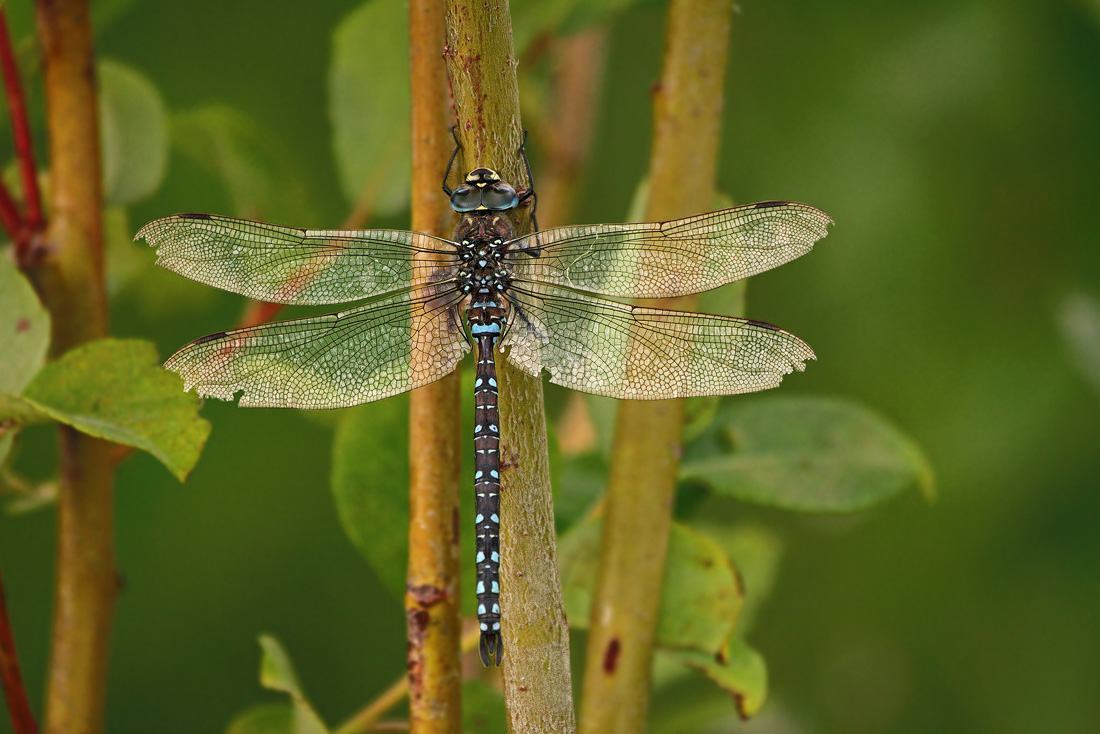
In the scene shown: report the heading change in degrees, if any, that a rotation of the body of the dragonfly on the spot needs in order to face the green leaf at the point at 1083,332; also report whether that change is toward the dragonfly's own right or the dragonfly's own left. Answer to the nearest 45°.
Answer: approximately 45° to the dragonfly's own right

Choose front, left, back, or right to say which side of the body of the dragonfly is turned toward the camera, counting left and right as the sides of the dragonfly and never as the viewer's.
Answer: back
